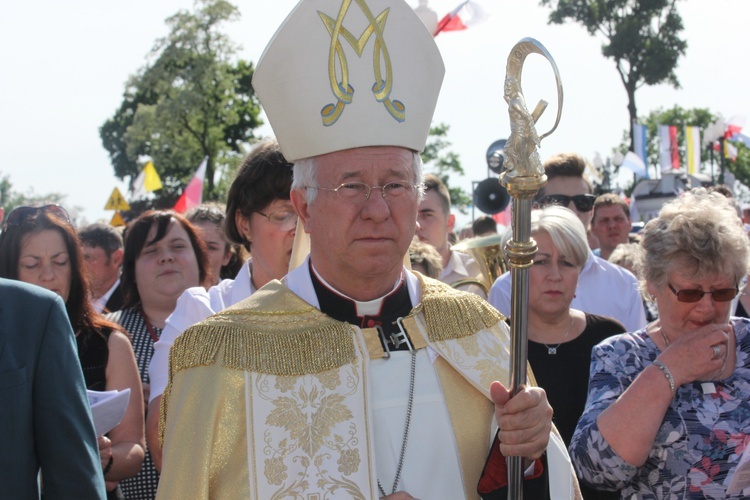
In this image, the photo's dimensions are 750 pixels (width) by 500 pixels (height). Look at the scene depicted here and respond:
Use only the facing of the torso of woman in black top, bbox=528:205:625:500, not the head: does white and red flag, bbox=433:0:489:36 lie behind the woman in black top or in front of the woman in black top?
behind

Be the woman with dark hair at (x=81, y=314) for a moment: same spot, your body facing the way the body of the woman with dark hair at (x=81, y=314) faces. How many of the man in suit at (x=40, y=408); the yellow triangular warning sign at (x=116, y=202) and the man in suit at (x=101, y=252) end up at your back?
2

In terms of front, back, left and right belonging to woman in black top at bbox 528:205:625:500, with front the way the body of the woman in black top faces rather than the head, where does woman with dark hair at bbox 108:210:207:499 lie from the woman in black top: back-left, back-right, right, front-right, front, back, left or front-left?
right

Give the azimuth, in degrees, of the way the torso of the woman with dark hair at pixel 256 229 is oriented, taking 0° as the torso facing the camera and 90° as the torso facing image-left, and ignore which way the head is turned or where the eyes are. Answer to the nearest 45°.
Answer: approximately 315°

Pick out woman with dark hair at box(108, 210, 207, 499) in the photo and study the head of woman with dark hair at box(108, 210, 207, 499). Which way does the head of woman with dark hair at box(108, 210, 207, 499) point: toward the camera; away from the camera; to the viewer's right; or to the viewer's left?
toward the camera

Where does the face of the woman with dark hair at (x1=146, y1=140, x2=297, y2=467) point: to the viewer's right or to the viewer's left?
to the viewer's right

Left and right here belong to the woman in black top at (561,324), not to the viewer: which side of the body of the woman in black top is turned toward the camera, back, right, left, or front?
front

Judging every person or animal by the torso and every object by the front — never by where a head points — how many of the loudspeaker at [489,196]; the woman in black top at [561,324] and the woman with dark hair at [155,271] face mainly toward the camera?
3

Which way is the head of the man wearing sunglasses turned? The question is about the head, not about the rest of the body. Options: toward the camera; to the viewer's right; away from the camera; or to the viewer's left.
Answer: toward the camera

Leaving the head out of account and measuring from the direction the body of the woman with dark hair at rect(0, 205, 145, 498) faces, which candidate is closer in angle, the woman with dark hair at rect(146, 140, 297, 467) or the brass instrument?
the woman with dark hair

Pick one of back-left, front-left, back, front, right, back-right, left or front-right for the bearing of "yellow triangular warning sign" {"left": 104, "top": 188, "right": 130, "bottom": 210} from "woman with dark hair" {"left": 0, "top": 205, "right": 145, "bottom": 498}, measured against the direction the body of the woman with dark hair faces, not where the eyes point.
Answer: back

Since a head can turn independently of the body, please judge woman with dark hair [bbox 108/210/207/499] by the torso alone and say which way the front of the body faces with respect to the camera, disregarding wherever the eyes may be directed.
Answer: toward the camera

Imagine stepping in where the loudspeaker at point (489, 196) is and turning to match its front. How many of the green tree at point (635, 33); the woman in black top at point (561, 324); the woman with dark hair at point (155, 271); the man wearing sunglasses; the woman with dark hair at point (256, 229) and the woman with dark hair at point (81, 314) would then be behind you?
1

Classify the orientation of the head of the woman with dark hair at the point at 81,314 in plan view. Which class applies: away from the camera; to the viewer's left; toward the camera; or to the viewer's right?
toward the camera
